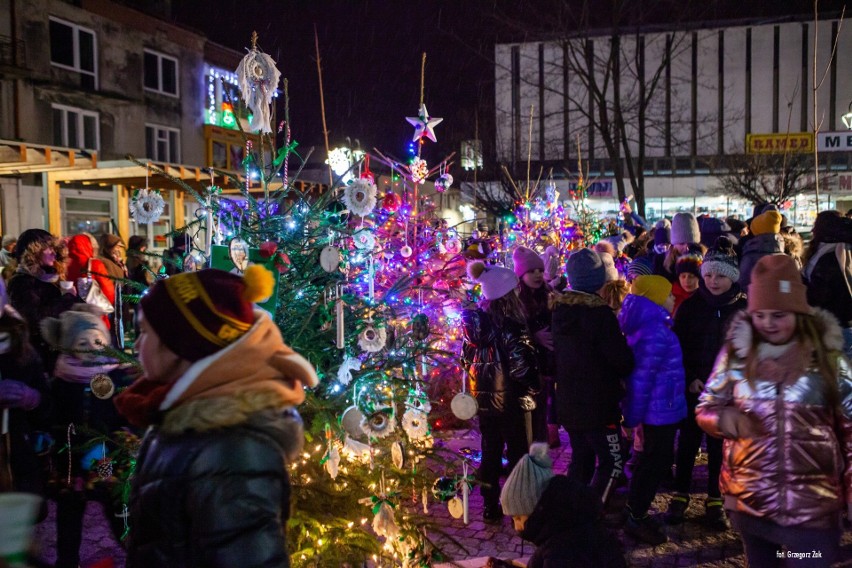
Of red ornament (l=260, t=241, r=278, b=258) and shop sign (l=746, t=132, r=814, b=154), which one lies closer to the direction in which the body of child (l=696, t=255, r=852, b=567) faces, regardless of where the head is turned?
the red ornament

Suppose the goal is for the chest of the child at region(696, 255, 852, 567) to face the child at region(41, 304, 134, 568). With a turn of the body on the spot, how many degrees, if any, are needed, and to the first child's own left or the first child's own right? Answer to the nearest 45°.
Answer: approximately 90° to the first child's own right

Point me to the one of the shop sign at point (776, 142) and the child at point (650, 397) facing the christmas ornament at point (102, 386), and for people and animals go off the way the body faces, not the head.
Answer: the shop sign

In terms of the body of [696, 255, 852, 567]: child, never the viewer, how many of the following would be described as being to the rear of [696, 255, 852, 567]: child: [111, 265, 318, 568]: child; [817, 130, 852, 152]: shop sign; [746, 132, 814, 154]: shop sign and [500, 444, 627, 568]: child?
2

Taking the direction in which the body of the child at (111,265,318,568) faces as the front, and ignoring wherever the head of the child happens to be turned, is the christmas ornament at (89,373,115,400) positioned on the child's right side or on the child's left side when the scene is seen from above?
on the child's right side

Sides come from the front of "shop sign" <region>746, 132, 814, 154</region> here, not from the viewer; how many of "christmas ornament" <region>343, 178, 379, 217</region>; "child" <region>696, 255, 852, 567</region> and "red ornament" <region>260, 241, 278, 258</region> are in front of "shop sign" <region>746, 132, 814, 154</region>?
3

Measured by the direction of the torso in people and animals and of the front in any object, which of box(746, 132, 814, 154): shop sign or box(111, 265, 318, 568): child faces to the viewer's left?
the child

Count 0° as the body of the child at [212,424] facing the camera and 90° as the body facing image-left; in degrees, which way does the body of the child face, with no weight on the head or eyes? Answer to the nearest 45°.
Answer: approximately 90°

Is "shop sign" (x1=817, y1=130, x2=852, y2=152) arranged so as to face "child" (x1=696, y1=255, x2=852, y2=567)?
yes
